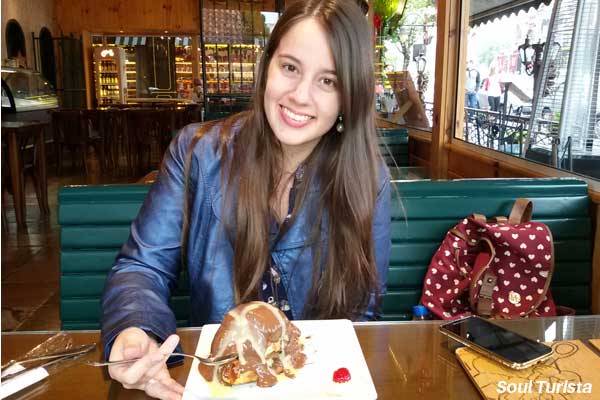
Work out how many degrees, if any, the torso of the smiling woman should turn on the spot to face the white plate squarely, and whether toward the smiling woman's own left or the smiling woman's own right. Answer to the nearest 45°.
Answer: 0° — they already face it

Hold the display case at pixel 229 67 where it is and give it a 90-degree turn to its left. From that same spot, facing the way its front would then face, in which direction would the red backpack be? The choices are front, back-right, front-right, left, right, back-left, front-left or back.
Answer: right

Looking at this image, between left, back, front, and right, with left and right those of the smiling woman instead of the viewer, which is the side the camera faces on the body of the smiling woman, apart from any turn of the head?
front

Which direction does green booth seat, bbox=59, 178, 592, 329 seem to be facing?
toward the camera

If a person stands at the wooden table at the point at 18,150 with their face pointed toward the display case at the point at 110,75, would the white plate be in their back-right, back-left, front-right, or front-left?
back-right

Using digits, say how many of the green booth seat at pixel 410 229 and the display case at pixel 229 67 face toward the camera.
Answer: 2

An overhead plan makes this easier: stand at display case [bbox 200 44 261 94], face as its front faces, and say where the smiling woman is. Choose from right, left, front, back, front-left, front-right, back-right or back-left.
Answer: front

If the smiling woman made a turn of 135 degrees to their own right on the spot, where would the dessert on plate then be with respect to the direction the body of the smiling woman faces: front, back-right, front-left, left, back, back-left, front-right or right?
back-left

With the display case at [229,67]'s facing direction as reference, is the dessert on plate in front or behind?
in front

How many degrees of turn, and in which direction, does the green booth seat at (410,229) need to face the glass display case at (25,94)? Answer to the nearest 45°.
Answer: approximately 135° to its right

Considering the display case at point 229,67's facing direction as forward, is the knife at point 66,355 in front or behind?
in front

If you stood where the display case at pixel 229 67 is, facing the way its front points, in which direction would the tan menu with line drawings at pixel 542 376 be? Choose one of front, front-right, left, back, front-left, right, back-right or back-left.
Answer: front

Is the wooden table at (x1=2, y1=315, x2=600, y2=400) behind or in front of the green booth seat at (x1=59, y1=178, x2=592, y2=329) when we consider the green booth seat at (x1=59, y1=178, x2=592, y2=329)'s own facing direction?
in front

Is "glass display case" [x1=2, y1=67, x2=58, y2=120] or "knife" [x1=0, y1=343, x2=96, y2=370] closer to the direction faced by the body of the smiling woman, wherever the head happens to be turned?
the knife

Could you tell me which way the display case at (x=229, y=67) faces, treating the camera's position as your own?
facing the viewer
